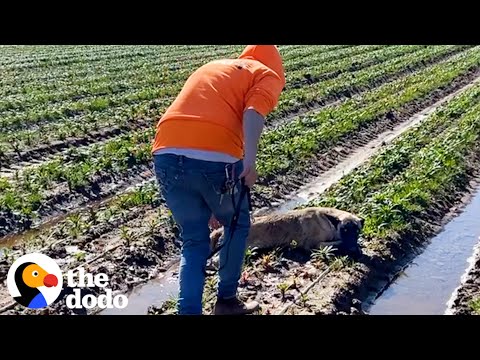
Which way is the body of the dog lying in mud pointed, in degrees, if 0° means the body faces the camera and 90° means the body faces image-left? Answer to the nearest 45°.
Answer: approximately 270°
